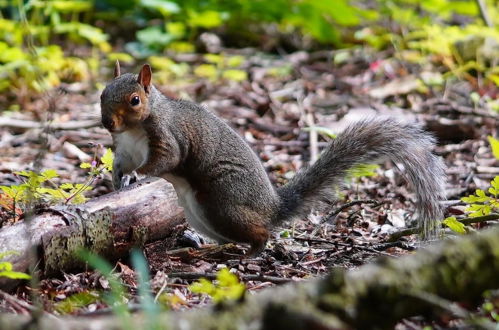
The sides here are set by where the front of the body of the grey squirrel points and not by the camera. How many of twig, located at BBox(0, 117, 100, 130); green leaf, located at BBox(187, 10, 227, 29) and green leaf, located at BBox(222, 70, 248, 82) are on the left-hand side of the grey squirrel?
0

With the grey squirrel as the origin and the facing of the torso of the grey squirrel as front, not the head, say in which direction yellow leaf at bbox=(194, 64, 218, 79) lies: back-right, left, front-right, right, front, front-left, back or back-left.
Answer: right

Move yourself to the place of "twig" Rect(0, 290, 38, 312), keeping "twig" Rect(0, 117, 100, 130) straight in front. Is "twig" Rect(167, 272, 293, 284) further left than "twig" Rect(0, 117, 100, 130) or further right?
right

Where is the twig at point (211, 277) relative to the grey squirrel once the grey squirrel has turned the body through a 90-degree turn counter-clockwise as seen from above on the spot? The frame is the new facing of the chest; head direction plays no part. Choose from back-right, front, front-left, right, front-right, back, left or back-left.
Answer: front

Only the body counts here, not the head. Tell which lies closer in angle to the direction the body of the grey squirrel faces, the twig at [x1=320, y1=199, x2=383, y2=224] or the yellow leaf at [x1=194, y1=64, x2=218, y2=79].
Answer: the yellow leaf

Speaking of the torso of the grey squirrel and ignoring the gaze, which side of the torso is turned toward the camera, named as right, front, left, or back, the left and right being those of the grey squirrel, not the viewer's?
left

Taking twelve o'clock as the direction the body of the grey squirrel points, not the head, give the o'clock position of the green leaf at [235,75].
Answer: The green leaf is roughly at 3 o'clock from the grey squirrel.

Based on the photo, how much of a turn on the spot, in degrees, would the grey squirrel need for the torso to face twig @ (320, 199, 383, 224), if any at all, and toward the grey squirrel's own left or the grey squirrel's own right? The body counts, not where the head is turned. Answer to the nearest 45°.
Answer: approximately 135° to the grey squirrel's own right

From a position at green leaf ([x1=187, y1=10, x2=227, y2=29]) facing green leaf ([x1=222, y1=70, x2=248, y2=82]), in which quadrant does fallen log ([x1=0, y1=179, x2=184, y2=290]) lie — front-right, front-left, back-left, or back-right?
front-right

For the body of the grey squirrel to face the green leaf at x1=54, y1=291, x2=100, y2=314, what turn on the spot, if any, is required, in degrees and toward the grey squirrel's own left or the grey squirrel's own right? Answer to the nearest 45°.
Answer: approximately 90° to the grey squirrel's own left

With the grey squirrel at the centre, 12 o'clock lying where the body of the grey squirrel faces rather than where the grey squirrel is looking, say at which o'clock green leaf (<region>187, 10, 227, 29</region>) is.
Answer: The green leaf is roughly at 3 o'clock from the grey squirrel.

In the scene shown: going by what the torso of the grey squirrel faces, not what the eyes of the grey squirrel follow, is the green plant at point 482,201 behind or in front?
behind
